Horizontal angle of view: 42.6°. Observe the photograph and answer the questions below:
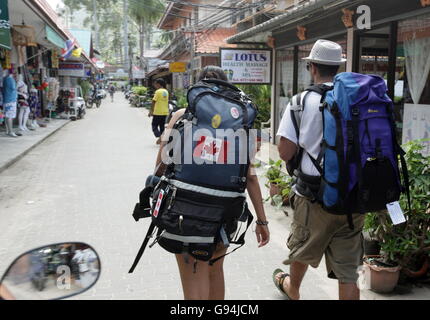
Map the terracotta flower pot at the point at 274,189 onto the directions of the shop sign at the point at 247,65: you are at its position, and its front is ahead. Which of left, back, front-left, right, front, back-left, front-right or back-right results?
front

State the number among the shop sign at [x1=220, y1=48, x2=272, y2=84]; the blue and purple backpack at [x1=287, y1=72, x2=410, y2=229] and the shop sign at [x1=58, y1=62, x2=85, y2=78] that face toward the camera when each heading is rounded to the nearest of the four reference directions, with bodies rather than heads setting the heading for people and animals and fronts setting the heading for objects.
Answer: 3

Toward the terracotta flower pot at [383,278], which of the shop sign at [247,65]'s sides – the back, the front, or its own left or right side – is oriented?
front

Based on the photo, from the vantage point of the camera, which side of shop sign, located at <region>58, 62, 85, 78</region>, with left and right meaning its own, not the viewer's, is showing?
front

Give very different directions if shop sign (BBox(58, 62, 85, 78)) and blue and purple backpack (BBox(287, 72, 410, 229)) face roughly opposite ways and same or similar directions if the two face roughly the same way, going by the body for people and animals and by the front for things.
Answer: same or similar directions

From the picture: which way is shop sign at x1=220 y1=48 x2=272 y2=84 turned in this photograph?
toward the camera

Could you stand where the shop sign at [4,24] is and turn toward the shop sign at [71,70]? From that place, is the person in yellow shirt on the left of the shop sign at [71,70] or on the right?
right
